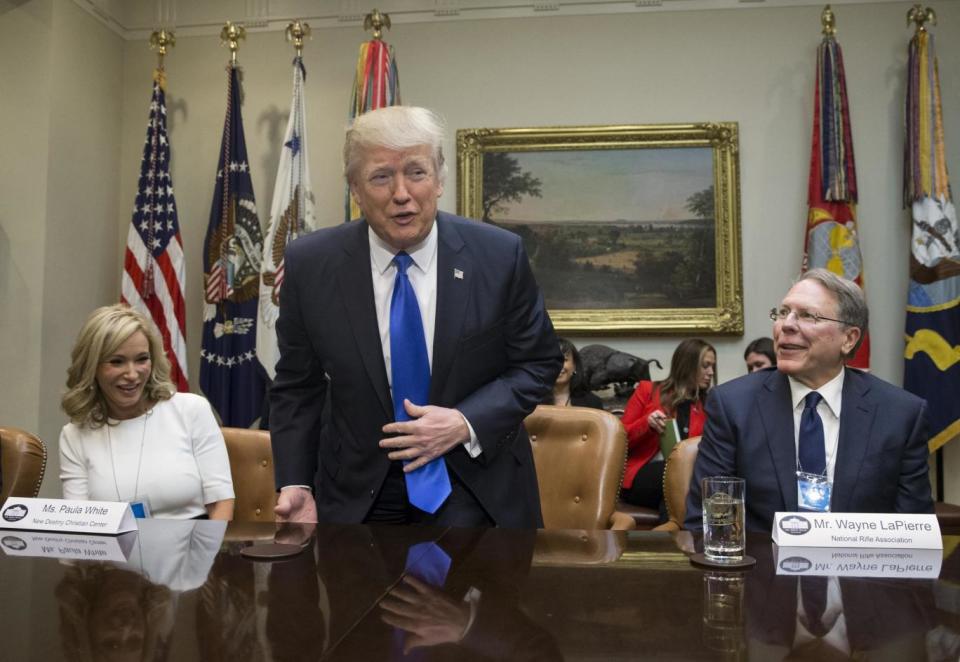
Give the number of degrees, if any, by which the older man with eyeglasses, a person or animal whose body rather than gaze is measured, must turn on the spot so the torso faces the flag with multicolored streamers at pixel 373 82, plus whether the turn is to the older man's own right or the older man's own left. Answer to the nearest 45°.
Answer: approximately 135° to the older man's own right

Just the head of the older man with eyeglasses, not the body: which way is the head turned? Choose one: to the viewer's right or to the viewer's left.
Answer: to the viewer's left

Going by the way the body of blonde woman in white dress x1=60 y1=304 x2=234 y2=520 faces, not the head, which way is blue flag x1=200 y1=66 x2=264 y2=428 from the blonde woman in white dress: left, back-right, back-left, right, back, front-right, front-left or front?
back

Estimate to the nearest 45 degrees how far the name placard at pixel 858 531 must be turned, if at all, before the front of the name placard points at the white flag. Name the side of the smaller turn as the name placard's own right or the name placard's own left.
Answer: approximately 135° to the name placard's own right

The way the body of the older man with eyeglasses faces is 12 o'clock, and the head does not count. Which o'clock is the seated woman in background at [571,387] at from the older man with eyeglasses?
The seated woman in background is roughly at 5 o'clock from the older man with eyeglasses.

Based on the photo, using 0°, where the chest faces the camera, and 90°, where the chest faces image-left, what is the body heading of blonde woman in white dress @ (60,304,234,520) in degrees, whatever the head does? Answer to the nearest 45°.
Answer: approximately 0°

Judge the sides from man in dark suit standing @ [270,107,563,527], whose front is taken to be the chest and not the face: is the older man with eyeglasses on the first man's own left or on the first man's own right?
on the first man's own left

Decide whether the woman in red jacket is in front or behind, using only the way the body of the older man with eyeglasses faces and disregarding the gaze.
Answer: behind
